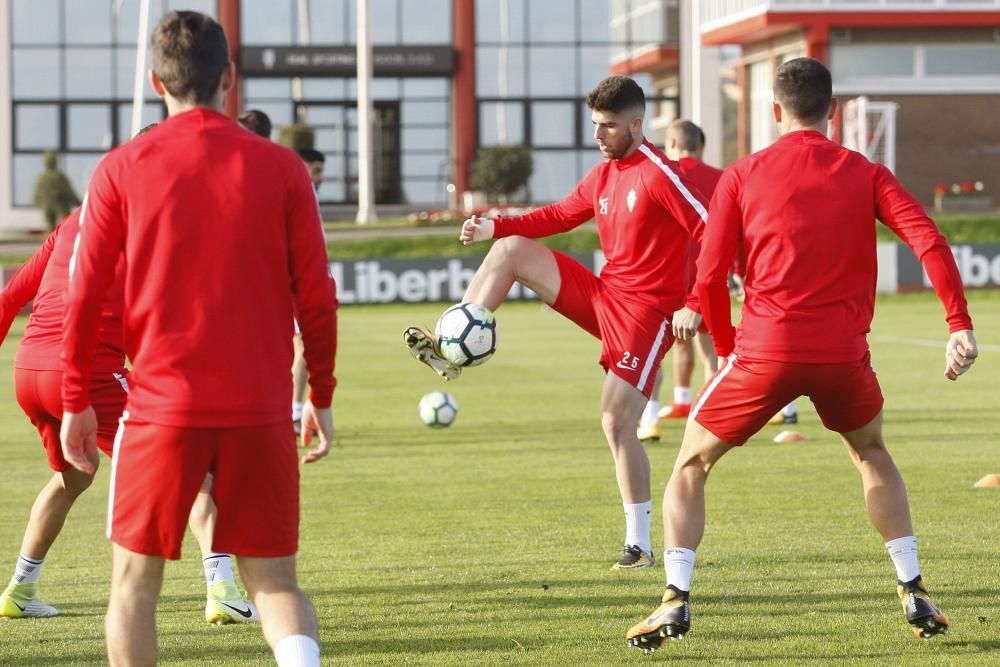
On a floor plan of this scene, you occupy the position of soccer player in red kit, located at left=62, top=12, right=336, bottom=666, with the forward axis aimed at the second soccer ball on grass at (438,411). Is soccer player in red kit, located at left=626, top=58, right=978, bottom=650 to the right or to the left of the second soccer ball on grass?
right

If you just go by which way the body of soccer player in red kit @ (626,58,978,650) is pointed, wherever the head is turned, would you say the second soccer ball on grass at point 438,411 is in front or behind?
in front

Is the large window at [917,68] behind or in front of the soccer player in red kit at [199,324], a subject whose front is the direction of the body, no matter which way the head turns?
in front

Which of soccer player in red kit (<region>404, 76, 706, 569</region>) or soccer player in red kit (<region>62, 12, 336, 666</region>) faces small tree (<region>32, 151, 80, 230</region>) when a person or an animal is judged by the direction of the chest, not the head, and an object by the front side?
soccer player in red kit (<region>62, 12, 336, 666</region>)

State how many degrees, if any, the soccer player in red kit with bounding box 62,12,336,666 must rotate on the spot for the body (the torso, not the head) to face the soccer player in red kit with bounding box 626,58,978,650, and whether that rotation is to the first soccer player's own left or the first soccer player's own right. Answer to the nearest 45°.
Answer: approximately 45° to the first soccer player's own right

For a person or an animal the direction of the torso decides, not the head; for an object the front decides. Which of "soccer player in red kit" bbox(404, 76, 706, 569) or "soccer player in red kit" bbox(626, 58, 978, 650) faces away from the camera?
"soccer player in red kit" bbox(626, 58, 978, 650)

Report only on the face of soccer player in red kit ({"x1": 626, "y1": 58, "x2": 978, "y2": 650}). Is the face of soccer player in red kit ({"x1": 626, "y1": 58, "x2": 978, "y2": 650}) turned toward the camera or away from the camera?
away from the camera

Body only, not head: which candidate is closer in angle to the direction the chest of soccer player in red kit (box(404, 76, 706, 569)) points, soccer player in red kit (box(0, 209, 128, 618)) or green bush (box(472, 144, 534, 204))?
the soccer player in red kit

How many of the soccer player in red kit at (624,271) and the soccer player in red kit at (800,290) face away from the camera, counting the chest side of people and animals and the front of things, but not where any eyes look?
1

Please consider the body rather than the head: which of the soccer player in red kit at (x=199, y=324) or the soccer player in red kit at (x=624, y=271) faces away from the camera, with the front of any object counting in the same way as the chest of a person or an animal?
the soccer player in red kit at (x=199, y=324)

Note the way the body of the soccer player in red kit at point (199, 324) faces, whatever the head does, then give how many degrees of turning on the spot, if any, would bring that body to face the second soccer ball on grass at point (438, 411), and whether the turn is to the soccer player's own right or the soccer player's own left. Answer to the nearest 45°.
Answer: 0° — they already face it

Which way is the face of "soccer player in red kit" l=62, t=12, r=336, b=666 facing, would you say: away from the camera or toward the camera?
away from the camera

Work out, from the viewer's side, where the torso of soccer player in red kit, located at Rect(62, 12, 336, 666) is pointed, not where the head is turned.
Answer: away from the camera

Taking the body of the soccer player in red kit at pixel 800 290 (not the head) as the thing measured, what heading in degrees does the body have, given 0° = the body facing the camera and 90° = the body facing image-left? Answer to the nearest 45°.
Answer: approximately 180°

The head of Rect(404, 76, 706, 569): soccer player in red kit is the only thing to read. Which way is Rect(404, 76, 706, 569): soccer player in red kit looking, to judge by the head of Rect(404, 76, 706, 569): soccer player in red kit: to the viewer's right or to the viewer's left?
to the viewer's left
